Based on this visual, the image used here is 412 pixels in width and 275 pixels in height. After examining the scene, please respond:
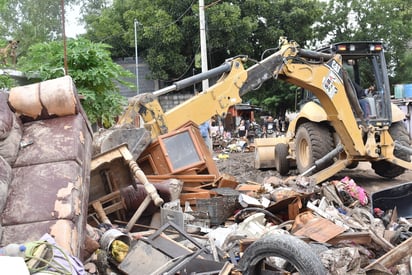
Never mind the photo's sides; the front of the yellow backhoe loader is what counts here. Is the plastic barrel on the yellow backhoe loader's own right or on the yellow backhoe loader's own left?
on the yellow backhoe loader's own right

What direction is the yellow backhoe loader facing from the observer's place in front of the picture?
facing away from the viewer and to the left of the viewer

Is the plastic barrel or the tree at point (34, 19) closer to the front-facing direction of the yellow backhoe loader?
the tree

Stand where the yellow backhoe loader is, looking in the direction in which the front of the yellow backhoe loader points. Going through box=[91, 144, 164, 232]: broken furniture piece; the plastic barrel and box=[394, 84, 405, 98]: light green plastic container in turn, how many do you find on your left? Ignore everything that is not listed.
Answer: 1

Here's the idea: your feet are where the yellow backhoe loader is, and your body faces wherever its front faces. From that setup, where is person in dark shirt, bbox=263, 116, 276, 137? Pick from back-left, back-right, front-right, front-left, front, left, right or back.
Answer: front-right
